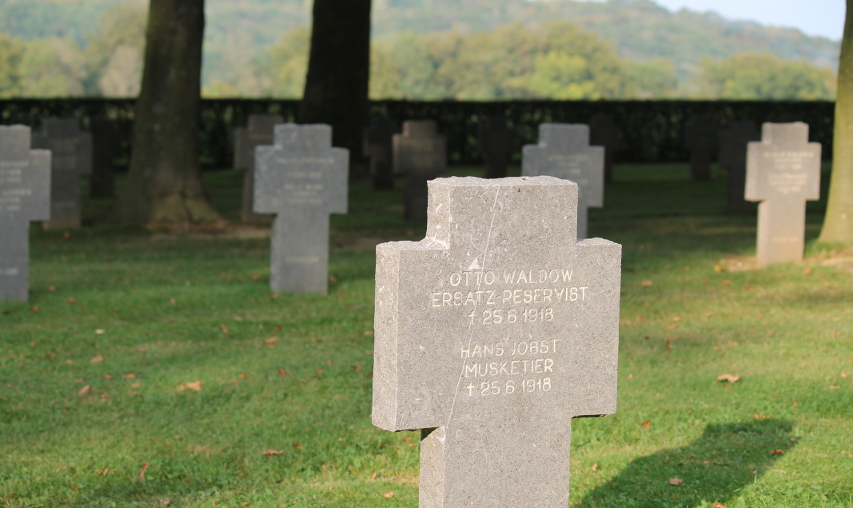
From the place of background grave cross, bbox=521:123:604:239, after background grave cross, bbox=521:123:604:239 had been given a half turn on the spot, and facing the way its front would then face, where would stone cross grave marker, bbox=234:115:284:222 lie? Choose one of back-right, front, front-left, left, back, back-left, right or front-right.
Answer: front-left

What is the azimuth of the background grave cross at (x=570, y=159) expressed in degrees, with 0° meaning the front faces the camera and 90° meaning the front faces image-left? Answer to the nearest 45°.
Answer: approximately 0°

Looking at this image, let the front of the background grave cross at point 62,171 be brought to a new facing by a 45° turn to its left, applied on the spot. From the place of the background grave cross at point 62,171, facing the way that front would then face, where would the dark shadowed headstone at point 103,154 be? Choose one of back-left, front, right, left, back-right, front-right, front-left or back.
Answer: back-left

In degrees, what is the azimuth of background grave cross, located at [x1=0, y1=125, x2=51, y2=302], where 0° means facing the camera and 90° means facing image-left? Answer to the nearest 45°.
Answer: approximately 0°

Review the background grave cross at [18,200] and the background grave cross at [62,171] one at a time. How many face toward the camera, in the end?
2

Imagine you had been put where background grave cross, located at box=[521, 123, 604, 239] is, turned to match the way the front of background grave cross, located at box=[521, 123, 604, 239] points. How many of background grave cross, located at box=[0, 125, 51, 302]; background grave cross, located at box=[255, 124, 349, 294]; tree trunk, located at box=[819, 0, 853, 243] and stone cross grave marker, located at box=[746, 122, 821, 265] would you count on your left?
2

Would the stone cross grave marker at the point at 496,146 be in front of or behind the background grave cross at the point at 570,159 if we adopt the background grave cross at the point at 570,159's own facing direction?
behind

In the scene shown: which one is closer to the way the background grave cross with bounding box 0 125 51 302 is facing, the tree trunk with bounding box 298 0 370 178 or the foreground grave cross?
the foreground grave cross

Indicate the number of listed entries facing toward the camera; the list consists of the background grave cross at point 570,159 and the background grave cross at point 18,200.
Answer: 2

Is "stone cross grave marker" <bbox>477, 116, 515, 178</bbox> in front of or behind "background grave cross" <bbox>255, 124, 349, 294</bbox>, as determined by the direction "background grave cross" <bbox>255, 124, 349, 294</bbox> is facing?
behind
